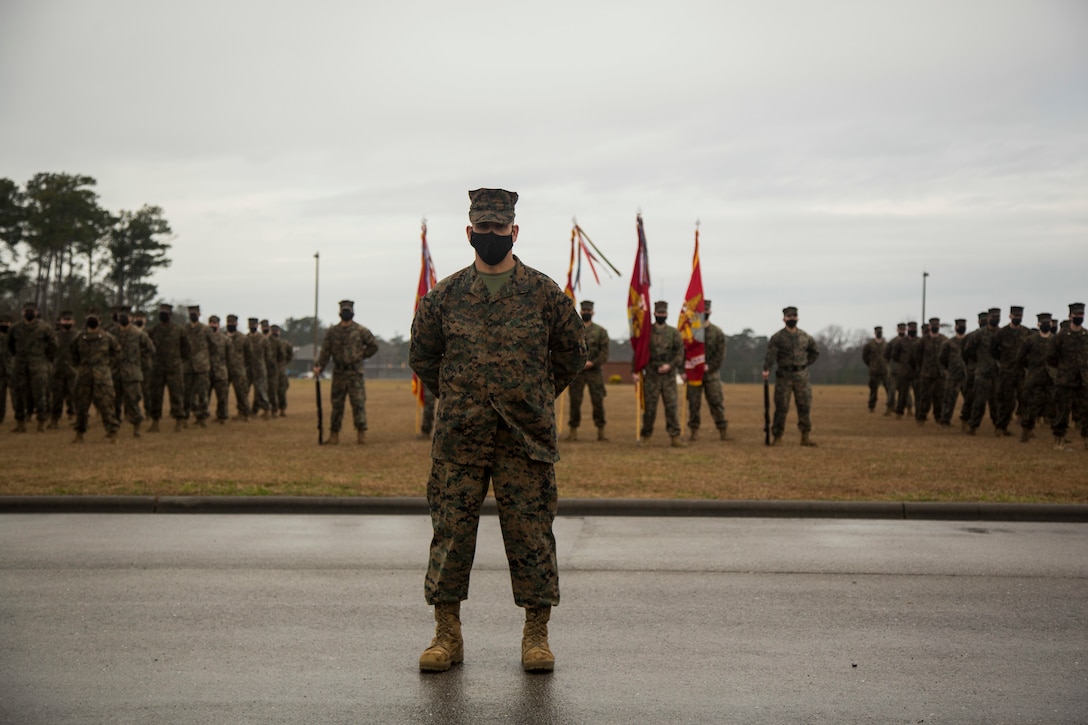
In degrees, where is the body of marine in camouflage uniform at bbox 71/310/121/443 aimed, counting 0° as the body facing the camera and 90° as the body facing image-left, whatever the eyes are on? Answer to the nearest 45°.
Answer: approximately 0°

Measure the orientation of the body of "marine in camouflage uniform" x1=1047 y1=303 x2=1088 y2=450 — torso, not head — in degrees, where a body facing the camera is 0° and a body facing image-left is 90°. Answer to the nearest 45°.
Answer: approximately 0°

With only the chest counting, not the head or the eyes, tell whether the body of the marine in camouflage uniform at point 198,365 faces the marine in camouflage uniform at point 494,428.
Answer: yes

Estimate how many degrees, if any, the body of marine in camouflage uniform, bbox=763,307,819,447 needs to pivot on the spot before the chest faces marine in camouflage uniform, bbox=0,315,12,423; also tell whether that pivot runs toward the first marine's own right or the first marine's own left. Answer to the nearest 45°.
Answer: approximately 90° to the first marine's own right

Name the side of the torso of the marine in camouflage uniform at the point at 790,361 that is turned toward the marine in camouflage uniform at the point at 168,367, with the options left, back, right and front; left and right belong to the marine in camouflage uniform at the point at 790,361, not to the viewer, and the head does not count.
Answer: right

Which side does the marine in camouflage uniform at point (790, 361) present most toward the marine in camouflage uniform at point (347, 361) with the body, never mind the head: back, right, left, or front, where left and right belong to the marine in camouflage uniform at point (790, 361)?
right

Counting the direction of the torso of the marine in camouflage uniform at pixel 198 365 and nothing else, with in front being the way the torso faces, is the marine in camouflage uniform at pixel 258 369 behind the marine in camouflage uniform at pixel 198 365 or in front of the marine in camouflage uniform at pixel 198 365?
behind
